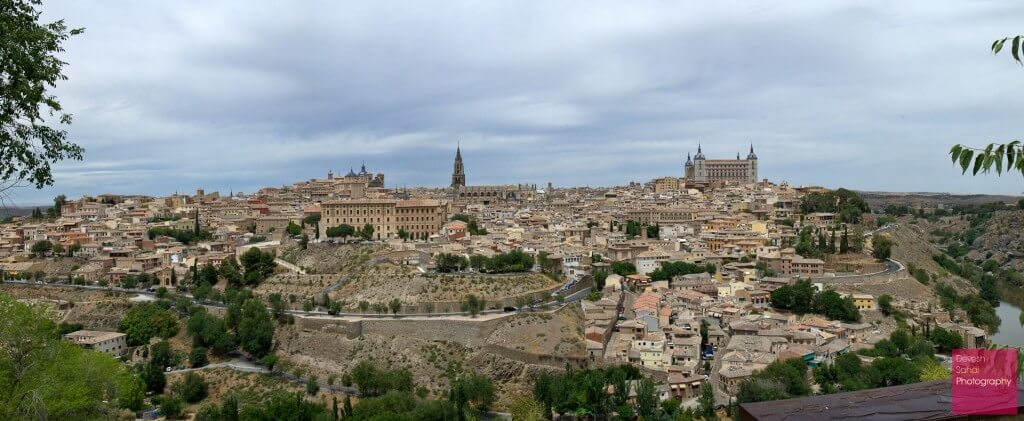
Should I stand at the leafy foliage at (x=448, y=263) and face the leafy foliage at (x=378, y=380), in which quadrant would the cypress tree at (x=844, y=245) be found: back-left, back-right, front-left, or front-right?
back-left

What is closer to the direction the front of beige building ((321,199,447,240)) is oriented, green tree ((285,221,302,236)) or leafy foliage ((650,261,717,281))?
the leafy foliage

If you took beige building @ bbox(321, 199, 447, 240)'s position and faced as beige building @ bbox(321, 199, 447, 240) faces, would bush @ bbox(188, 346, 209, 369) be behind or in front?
in front

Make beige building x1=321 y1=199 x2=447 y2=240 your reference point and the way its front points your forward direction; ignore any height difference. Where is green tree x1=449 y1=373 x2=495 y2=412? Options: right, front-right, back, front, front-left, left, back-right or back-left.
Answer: front

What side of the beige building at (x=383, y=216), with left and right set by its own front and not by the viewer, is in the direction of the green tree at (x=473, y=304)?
front

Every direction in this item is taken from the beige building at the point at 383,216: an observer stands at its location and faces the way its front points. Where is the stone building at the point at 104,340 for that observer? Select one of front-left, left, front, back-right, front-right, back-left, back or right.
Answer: front-right

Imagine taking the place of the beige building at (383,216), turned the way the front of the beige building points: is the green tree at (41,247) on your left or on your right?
on your right

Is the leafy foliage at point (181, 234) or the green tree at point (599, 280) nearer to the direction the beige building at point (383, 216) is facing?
the green tree

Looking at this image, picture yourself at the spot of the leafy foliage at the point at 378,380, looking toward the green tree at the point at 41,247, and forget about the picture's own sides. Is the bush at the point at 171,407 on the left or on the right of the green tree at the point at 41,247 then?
left

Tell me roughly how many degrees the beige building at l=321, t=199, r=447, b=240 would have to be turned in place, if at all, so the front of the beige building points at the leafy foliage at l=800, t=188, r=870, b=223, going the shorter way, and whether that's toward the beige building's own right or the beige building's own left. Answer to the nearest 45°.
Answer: approximately 90° to the beige building's own left

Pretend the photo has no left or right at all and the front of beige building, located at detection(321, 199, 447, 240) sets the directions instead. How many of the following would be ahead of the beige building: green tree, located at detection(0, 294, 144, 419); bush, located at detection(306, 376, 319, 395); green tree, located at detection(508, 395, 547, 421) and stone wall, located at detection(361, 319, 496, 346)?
4

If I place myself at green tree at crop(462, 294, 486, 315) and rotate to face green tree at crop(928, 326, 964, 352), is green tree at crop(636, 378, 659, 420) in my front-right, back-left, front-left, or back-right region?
front-right

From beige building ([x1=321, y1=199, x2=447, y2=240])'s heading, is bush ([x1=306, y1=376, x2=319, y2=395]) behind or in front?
in front

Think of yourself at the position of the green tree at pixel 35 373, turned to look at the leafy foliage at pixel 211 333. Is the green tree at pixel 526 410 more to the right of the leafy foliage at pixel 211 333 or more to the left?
right

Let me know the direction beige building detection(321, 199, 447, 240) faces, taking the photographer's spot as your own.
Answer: facing the viewer

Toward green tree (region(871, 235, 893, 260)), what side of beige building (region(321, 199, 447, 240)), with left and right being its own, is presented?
left

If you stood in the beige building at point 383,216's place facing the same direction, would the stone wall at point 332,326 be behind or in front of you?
in front

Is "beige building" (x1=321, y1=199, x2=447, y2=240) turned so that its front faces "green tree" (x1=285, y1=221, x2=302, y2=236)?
no

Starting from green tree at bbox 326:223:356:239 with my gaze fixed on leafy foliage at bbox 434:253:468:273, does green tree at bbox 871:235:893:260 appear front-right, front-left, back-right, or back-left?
front-left

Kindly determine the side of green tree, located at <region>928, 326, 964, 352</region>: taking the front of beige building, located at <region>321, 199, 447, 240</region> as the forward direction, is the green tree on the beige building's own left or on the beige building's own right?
on the beige building's own left
